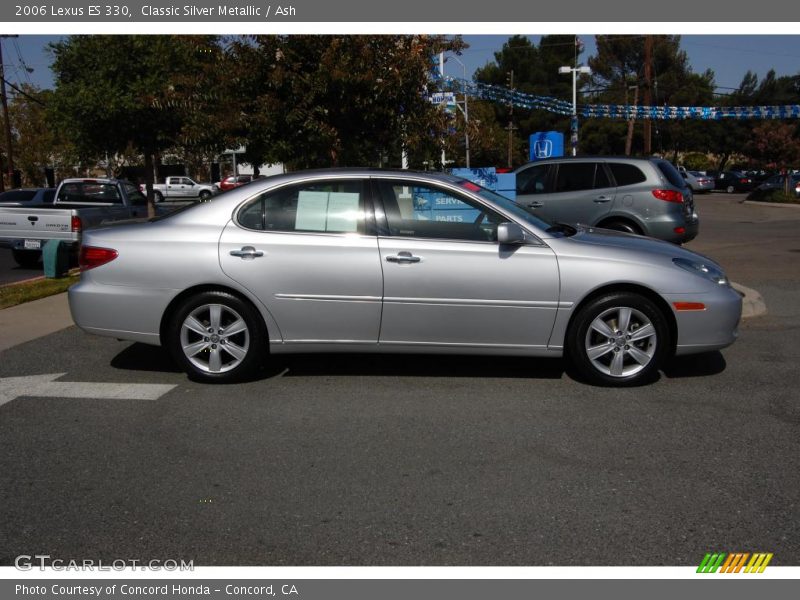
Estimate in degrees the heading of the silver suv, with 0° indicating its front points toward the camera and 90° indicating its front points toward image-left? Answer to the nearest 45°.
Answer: approximately 135°

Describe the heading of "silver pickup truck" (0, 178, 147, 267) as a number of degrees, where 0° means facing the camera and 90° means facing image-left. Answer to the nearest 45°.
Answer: approximately 225°

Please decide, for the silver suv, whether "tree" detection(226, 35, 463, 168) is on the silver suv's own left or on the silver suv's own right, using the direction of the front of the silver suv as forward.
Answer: on the silver suv's own right

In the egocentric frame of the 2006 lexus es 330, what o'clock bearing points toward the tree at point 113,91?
The tree is roughly at 8 o'clock from the 2006 lexus es 330.

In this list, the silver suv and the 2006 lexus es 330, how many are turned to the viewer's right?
1

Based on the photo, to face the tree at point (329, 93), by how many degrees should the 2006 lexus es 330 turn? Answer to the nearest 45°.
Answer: approximately 90° to its left

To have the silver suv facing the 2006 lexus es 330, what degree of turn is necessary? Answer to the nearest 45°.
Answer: approximately 135° to its left

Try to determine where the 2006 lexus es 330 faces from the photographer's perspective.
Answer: facing to the right of the viewer

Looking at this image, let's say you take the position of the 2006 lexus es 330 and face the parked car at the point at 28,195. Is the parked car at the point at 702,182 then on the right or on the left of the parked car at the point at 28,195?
right
